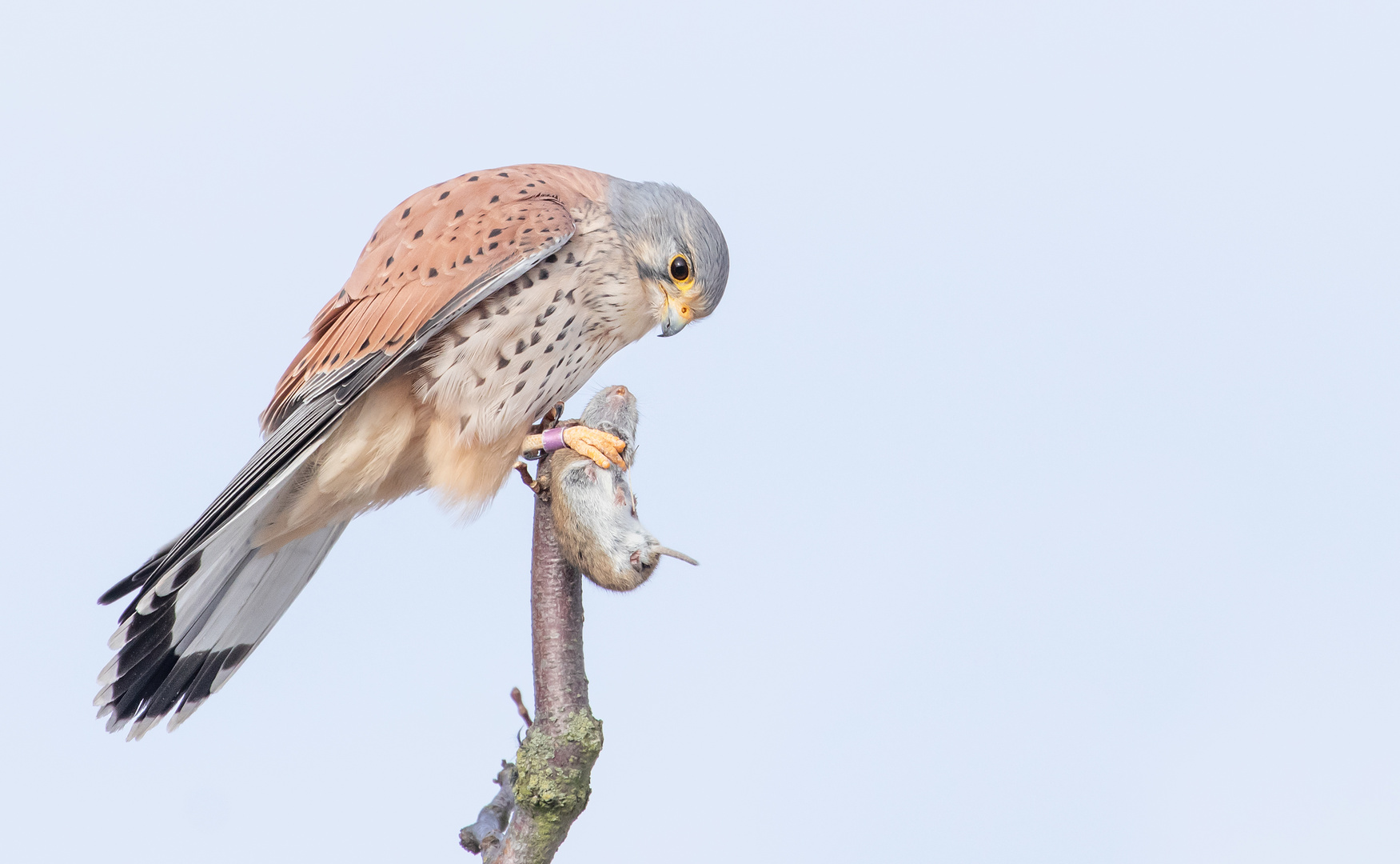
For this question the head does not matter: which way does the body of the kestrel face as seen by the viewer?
to the viewer's right
